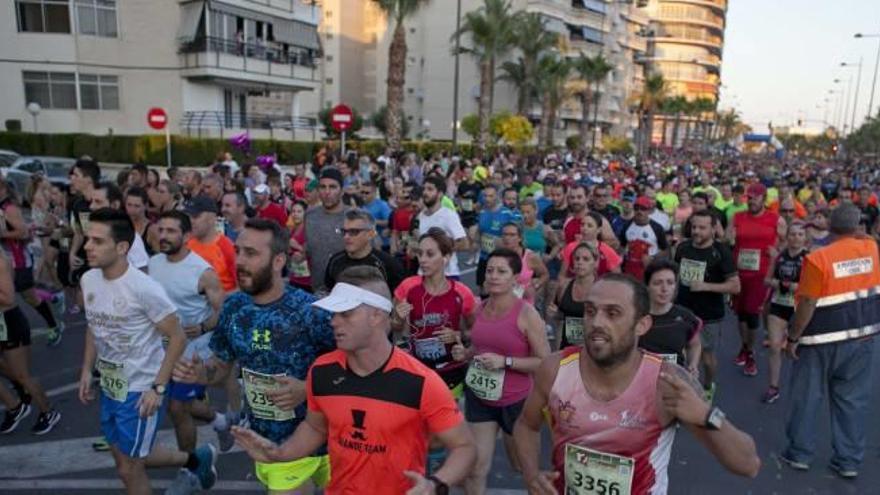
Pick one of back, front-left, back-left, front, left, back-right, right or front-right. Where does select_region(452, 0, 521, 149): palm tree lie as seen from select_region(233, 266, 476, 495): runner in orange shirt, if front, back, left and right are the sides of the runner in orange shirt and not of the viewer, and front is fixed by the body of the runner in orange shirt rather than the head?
back-right

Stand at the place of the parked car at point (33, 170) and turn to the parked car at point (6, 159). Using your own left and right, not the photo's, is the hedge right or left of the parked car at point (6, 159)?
right

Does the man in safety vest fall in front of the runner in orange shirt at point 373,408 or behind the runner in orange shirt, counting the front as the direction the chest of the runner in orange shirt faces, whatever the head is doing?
behind

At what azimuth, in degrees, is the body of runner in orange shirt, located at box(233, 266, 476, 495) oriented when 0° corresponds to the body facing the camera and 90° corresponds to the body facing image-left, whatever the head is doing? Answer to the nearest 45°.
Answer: approximately 45°

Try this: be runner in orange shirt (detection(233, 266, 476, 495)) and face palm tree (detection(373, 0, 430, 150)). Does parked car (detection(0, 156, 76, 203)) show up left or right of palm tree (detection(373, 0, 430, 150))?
left

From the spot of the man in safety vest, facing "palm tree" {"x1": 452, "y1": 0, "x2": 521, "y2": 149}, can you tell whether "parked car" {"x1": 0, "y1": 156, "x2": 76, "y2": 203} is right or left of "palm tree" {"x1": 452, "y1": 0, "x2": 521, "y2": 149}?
left

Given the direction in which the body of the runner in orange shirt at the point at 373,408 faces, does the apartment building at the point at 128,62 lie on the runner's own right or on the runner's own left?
on the runner's own right

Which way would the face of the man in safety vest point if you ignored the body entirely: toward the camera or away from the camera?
away from the camera

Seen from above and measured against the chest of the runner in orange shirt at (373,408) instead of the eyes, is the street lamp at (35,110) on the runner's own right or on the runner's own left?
on the runner's own right

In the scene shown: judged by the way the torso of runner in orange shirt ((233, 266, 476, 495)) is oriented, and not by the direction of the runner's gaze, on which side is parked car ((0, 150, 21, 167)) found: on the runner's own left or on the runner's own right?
on the runner's own right
